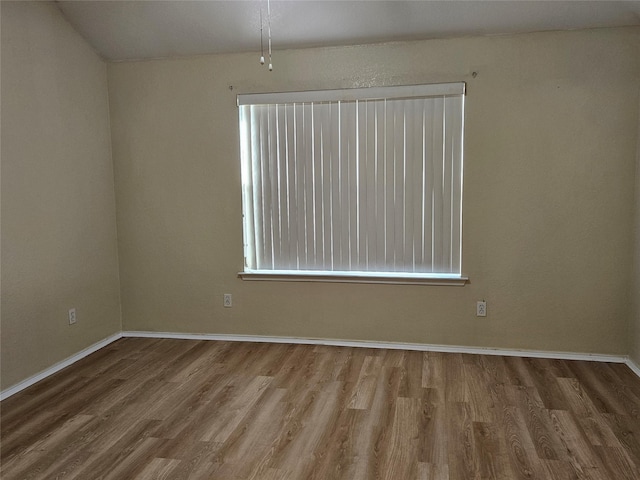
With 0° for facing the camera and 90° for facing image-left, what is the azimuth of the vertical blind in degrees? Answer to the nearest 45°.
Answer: approximately 0°
